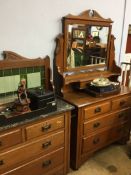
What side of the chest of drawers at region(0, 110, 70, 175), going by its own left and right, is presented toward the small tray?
left

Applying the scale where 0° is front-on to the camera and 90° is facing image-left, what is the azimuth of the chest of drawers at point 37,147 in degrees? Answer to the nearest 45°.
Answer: approximately 315°

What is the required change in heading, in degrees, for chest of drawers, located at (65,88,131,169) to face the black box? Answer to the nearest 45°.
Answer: approximately 90° to its right

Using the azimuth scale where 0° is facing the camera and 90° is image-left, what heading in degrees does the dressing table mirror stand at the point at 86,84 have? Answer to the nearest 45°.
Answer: approximately 315°

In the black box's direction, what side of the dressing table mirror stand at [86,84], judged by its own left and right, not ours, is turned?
right

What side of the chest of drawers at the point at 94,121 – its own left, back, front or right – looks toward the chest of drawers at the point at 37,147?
right
